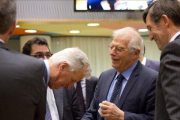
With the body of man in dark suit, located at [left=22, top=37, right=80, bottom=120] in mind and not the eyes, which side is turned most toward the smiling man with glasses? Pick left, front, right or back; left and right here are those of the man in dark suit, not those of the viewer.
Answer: front

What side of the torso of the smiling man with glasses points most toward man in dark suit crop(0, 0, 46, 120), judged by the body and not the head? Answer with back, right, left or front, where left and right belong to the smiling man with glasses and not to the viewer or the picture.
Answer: front

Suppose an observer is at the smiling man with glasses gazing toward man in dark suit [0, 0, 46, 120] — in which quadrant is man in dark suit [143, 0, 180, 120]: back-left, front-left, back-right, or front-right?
front-left

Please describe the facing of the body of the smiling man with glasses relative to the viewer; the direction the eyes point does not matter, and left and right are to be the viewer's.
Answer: facing the viewer and to the left of the viewer

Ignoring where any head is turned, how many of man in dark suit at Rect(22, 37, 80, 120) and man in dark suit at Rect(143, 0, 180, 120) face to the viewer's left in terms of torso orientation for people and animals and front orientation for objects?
1

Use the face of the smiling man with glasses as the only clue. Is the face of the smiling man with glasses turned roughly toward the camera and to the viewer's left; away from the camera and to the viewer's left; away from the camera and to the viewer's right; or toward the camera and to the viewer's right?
toward the camera and to the viewer's left

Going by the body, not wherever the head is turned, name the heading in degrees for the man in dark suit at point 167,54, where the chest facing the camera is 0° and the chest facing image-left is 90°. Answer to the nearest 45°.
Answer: approximately 90°

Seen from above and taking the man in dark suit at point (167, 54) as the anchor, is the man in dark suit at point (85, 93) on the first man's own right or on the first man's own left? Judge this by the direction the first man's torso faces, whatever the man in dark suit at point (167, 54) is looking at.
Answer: on the first man's own right

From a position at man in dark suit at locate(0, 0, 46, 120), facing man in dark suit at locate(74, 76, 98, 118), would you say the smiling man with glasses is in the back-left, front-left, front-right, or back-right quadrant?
front-right

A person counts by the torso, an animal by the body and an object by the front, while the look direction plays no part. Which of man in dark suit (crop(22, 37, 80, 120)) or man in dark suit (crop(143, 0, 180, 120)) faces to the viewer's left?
man in dark suit (crop(143, 0, 180, 120))

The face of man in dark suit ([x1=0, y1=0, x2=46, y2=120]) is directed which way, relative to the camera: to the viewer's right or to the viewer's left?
to the viewer's right

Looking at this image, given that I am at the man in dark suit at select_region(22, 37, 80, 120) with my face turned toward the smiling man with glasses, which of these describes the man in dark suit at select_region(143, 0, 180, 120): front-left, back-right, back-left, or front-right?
front-right

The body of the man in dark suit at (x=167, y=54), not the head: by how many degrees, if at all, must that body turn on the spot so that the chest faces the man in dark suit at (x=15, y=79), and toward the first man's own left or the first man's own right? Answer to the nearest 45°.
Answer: approximately 45° to the first man's own left

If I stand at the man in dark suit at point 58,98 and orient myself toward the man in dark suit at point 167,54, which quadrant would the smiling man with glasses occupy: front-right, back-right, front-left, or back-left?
front-left

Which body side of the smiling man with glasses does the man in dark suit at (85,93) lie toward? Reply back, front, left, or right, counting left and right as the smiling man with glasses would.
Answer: right
